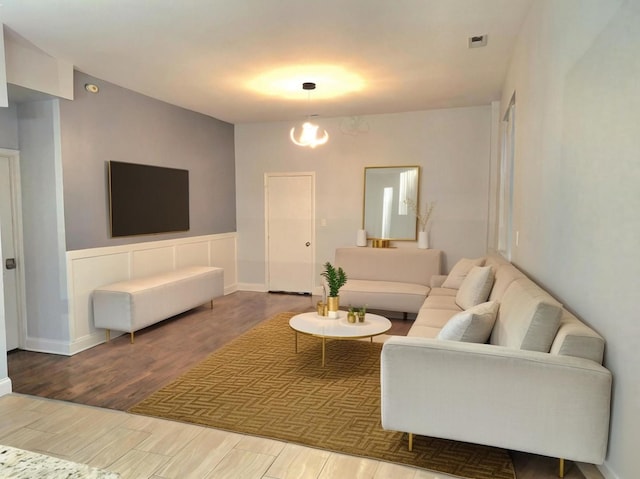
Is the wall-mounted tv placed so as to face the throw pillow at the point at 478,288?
yes

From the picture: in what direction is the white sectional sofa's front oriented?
to the viewer's left

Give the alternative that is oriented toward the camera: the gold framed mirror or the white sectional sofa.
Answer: the gold framed mirror

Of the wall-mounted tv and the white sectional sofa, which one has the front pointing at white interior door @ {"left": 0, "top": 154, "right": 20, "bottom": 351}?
the white sectional sofa

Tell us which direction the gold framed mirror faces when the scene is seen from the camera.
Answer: facing the viewer

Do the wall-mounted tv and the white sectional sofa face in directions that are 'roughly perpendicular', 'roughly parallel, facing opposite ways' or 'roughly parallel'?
roughly parallel, facing opposite ways

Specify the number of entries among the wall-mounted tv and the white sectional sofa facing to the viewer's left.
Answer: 1

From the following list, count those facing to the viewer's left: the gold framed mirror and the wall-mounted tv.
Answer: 0

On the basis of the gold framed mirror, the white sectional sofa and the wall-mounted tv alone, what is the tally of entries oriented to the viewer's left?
1

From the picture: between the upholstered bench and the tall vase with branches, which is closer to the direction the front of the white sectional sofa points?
the upholstered bench

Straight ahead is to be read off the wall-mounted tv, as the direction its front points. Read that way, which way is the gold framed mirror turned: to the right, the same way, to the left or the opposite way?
to the right

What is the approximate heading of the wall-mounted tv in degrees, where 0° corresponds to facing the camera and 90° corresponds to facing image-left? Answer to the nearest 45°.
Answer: approximately 315°

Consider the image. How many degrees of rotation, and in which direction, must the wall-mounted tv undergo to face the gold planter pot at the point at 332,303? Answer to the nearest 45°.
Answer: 0° — it already faces it

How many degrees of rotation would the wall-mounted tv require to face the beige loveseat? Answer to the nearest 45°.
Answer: approximately 45° to its left

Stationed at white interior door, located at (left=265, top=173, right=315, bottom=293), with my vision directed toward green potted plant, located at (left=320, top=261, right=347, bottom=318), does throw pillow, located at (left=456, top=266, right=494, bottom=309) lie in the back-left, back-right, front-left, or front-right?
front-left

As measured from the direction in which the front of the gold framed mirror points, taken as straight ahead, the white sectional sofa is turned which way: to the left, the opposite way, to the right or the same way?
to the right

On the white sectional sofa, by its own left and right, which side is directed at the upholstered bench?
front

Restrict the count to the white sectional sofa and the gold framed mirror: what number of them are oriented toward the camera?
1
